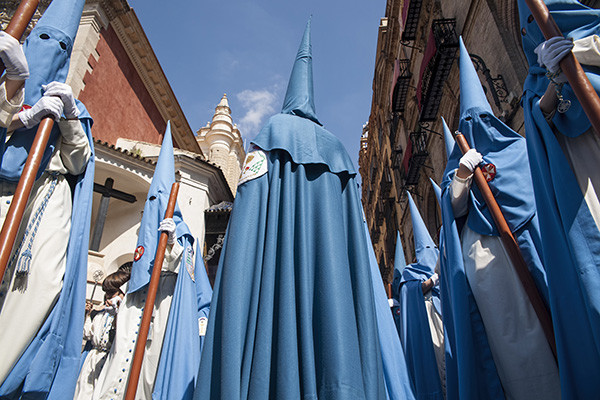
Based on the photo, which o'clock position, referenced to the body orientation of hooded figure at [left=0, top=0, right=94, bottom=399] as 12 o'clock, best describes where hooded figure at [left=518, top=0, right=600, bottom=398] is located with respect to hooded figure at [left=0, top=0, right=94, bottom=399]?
hooded figure at [left=518, top=0, right=600, bottom=398] is roughly at 9 o'clock from hooded figure at [left=0, top=0, right=94, bottom=399].

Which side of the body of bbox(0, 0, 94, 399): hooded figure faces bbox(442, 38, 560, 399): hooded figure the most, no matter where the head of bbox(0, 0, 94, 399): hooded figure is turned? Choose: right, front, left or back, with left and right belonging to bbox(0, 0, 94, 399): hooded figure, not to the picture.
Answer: left

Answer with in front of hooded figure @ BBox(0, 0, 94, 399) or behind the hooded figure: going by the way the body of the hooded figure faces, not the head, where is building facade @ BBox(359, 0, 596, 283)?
behind

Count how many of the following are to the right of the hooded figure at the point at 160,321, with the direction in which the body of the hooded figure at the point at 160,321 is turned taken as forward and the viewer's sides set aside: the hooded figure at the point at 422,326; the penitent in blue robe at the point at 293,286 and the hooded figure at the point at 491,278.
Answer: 0

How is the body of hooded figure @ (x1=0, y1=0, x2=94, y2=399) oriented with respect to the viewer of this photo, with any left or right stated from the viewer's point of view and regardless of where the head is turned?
facing the viewer and to the left of the viewer

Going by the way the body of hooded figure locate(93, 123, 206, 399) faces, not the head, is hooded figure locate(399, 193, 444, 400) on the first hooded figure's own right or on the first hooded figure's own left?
on the first hooded figure's own left

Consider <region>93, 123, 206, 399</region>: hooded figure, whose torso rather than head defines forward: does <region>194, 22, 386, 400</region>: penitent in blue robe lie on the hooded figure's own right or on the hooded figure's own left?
on the hooded figure's own left

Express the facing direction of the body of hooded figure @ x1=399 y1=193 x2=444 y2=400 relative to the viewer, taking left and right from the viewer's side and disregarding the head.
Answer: facing the viewer and to the right of the viewer

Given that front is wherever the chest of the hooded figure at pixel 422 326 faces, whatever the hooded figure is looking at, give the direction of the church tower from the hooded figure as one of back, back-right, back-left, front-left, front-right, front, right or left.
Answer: back
